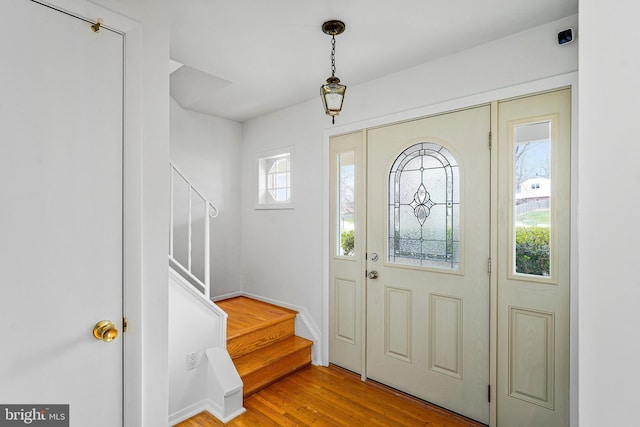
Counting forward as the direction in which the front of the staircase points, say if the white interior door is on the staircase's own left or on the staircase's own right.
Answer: on the staircase's own right

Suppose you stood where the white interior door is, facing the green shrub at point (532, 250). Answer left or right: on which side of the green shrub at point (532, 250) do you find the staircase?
left

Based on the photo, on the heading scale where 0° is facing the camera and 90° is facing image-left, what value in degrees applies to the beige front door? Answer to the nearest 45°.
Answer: approximately 45°

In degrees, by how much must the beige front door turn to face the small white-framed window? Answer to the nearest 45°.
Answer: approximately 90° to its right

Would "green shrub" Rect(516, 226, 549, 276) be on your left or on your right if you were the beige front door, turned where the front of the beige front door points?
on your left
